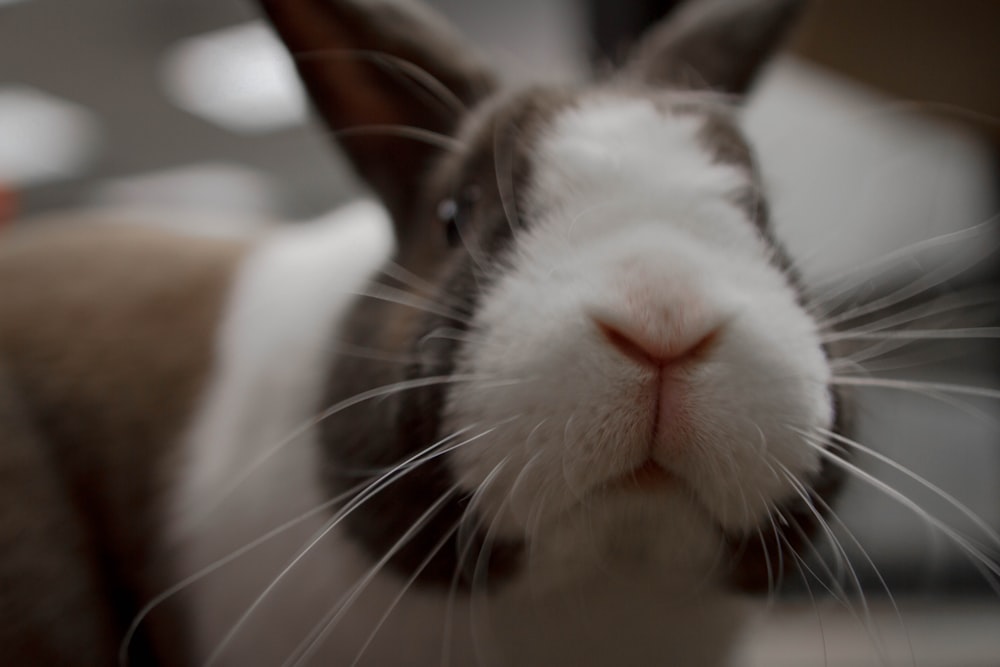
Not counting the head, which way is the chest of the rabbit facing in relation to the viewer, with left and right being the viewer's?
facing the viewer and to the right of the viewer
